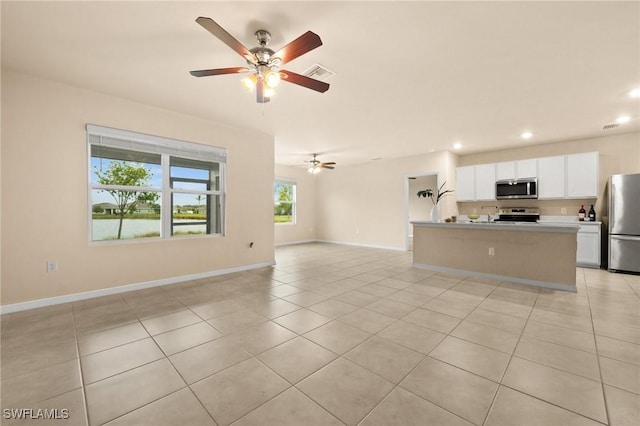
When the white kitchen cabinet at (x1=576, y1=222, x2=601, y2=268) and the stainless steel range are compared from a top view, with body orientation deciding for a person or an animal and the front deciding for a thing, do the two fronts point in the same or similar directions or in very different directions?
same or similar directions

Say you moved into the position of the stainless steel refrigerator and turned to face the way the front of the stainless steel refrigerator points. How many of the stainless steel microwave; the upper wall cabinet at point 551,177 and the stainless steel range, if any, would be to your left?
0

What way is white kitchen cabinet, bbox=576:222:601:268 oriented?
toward the camera

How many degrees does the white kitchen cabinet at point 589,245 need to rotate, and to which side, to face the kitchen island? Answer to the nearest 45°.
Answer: approximately 45° to its right

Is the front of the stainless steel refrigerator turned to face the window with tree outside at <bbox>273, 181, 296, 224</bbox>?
no

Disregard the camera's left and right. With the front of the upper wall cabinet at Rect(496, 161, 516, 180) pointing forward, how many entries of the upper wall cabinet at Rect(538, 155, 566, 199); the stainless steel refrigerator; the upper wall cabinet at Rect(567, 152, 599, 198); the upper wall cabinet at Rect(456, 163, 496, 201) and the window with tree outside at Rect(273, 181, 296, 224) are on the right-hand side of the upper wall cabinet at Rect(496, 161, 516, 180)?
2

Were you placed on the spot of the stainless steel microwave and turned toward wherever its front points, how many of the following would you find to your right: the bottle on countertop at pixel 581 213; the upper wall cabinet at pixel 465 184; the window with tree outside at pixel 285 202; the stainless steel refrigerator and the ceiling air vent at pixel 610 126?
2

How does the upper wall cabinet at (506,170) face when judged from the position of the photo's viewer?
facing the viewer

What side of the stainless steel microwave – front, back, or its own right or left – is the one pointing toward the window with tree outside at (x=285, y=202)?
right

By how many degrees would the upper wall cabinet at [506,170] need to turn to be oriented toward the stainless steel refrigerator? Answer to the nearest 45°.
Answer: approximately 90° to its left

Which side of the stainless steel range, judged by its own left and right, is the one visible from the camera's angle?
front
